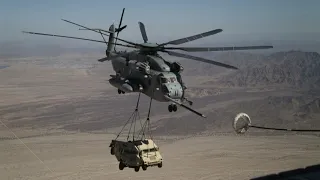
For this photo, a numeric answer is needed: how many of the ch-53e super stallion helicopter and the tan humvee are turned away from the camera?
0

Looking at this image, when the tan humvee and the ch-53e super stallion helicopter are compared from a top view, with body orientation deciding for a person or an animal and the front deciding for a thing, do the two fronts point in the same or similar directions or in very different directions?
same or similar directions

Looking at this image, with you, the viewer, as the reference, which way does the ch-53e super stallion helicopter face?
facing the viewer and to the right of the viewer
